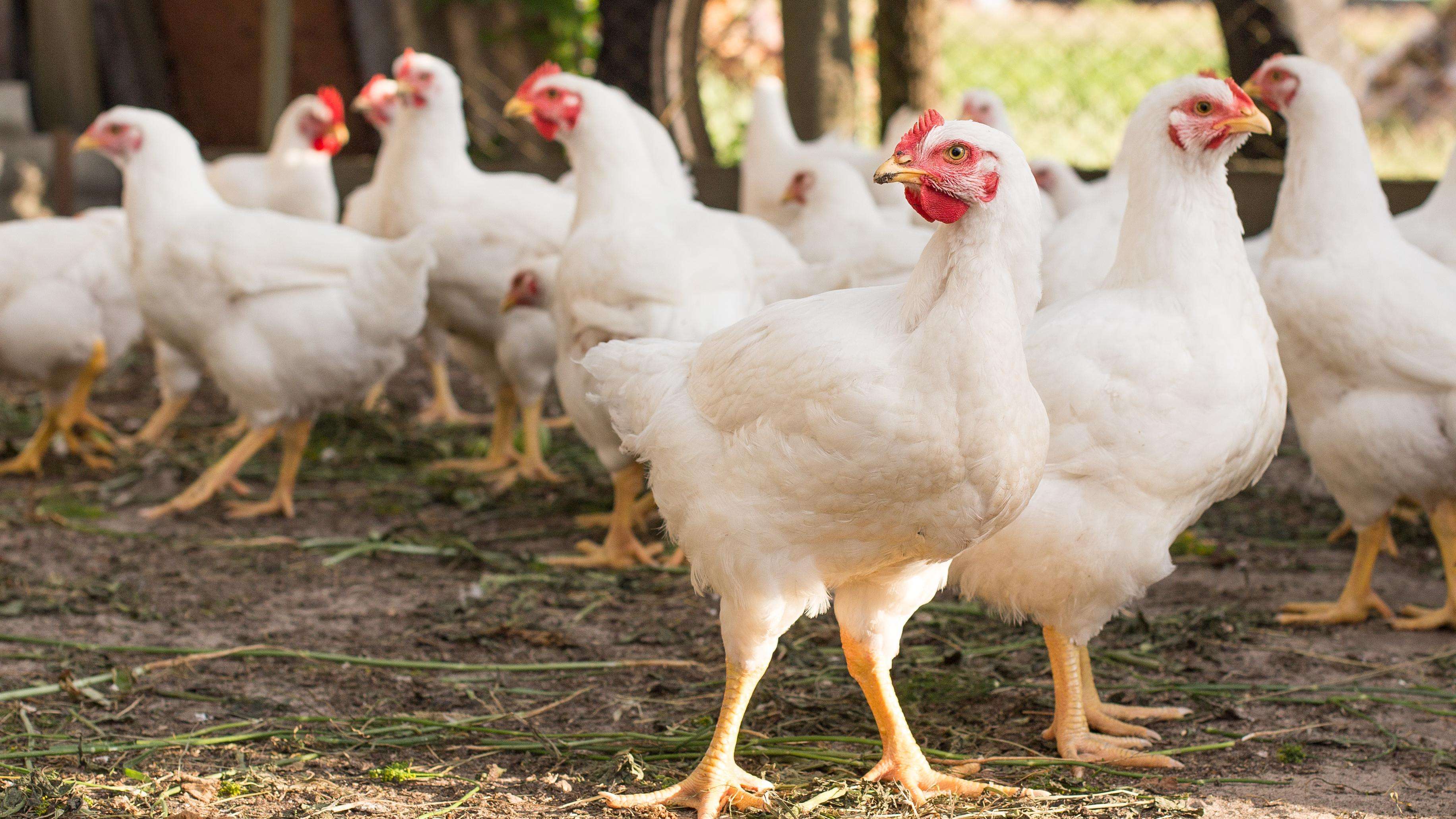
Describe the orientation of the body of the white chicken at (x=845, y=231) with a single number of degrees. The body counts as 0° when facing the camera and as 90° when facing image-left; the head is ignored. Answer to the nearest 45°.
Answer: approximately 90°

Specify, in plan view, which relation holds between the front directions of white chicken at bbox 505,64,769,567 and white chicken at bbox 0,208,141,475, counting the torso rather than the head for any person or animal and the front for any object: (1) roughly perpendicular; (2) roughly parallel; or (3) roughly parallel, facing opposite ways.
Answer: roughly parallel

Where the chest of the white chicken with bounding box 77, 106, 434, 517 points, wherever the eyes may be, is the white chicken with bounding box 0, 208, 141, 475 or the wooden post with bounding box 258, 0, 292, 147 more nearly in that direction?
the white chicken

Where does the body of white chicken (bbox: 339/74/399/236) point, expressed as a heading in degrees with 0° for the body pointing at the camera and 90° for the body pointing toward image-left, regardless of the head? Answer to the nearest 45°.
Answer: approximately 90°

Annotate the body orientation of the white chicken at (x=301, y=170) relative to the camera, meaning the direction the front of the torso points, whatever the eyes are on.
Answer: to the viewer's right

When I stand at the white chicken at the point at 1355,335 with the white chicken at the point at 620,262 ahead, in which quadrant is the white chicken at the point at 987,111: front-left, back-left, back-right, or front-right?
front-right

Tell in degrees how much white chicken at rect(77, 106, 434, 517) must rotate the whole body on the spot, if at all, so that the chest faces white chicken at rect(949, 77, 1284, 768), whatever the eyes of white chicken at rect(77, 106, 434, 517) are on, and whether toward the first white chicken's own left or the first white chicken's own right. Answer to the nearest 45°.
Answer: approximately 135° to the first white chicken's own left

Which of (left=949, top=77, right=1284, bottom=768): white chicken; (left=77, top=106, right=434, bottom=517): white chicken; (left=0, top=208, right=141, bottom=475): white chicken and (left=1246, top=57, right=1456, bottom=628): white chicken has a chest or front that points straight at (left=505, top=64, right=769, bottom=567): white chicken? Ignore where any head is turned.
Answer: (left=1246, top=57, right=1456, bottom=628): white chicken

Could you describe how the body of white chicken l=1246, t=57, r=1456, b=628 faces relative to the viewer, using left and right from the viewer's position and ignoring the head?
facing to the left of the viewer

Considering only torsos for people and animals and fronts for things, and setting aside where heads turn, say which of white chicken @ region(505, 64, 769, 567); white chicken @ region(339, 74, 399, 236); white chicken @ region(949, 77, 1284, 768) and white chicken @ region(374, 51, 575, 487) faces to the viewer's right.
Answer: white chicken @ region(949, 77, 1284, 768)

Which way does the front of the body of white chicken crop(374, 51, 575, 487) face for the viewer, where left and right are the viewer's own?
facing to the left of the viewer

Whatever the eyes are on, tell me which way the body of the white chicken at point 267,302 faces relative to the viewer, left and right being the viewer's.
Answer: facing to the left of the viewer

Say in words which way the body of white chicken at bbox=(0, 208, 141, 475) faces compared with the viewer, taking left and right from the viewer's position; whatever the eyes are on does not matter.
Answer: facing to the left of the viewer

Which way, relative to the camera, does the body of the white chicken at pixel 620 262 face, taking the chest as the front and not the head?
to the viewer's left

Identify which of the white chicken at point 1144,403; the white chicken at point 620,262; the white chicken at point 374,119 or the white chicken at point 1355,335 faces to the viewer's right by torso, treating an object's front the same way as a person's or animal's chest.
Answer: the white chicken at point 1144,403
